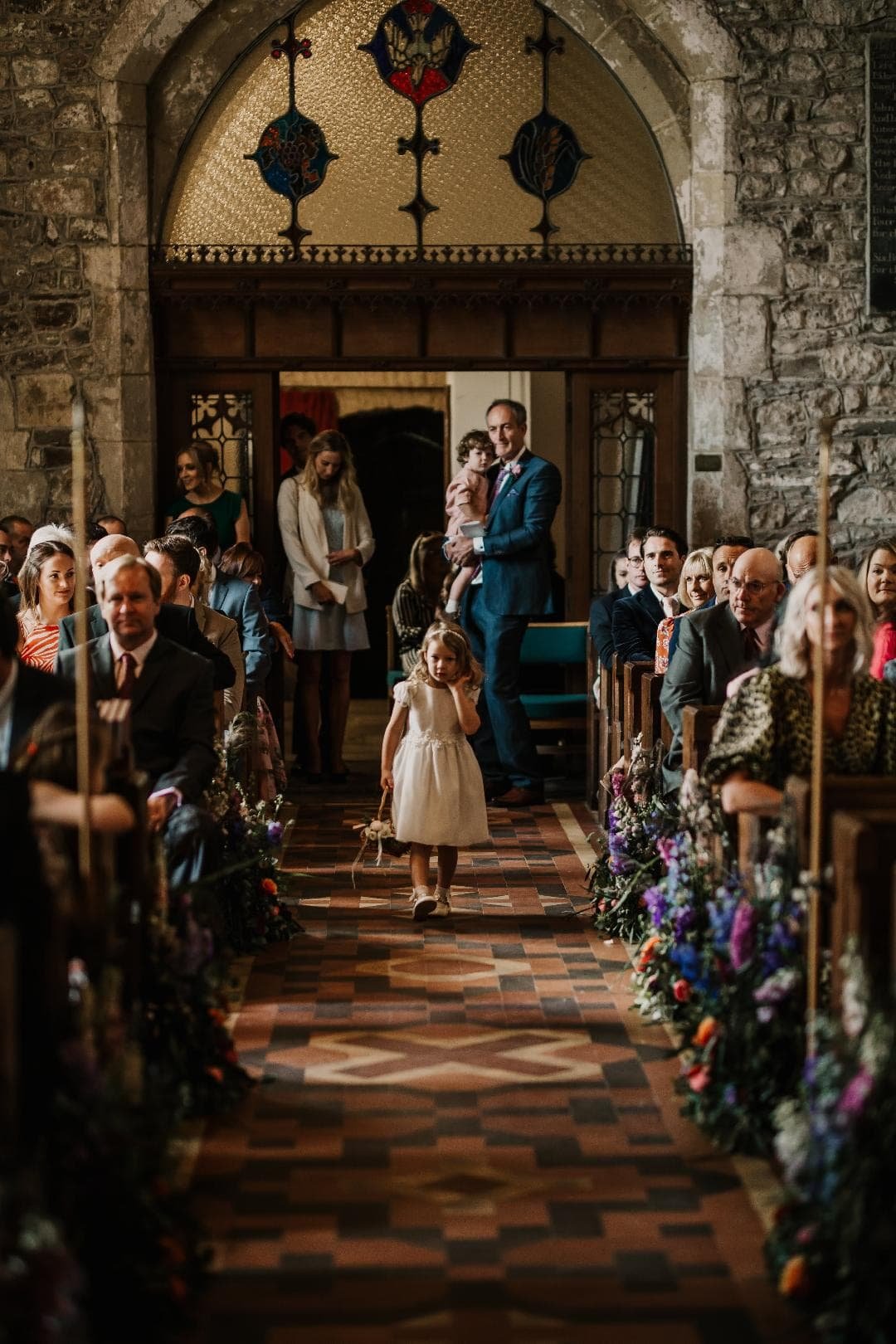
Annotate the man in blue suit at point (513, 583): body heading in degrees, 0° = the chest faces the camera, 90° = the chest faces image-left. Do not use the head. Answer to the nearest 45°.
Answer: approximately 45°

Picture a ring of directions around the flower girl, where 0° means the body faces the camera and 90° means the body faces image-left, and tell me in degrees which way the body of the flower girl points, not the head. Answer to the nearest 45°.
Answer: approximately 0°

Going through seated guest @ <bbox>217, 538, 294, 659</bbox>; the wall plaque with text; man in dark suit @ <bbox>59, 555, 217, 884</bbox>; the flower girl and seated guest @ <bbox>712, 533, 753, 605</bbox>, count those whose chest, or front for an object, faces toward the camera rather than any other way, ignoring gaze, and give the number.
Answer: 4

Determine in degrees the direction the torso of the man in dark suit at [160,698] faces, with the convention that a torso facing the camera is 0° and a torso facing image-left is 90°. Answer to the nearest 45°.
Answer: approximately 0°

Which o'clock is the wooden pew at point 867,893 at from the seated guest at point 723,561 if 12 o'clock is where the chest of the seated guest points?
The wooden pew is roughly at 12 o'clock from the seated guest.

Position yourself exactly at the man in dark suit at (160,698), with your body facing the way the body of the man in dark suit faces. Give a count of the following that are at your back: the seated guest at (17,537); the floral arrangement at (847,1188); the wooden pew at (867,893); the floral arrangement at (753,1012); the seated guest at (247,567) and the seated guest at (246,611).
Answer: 3

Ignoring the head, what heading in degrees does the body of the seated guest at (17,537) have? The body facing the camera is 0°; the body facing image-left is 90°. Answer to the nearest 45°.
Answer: approximately 315°

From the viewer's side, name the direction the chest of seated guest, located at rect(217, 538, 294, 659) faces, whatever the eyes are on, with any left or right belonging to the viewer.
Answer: facing away from the viewer and to the right of the viewer

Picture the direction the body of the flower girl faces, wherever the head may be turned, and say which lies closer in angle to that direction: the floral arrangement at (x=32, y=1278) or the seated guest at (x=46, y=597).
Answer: the floral arrangement

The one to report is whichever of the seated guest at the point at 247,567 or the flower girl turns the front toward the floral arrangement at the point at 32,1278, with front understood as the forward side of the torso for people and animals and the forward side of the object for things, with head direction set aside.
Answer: the flower girl

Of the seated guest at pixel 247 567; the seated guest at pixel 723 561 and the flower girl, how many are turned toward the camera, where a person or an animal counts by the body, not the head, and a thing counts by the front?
2

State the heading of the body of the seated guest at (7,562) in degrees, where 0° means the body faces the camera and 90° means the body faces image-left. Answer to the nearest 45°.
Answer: approximately 315°
